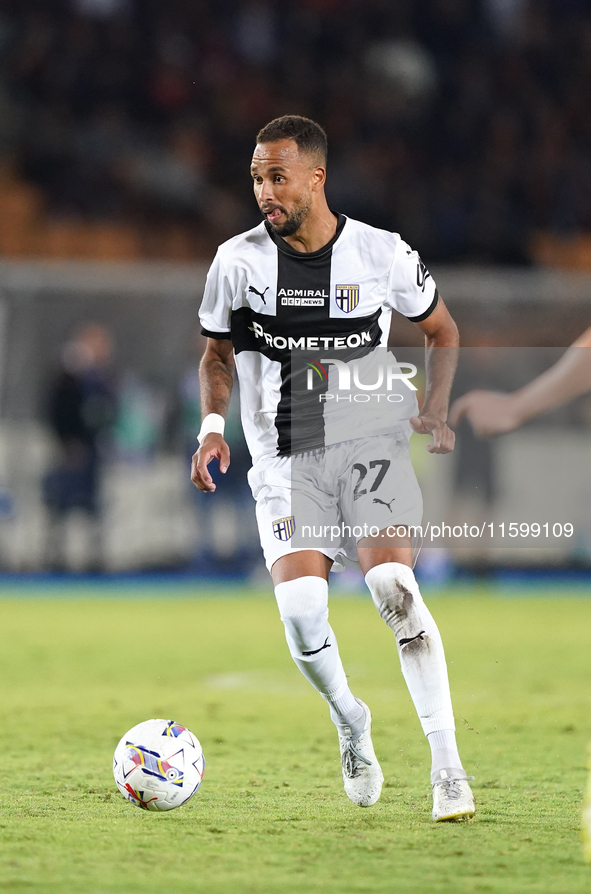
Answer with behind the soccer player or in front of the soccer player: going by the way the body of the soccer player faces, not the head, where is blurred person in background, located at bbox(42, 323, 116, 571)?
behind

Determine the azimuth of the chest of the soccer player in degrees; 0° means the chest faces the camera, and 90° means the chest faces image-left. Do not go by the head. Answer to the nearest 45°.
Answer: approximately 0°

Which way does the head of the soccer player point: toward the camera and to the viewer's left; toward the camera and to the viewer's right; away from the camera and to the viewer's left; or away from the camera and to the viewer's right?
toward the camera and to the viewer's left
